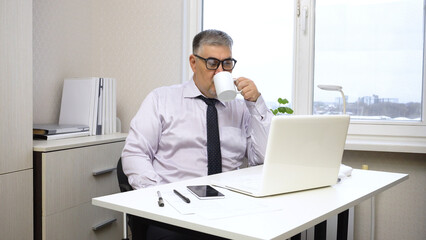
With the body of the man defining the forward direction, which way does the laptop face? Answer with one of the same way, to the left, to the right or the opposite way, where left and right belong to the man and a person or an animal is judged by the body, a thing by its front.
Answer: the opposite way

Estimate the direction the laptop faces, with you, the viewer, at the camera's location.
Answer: facing away from the viewer and to the left of the viewer

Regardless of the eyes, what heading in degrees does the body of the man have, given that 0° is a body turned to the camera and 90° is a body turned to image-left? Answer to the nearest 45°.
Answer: approximately 315°

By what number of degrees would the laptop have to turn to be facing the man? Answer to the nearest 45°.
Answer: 0° — it already faces them

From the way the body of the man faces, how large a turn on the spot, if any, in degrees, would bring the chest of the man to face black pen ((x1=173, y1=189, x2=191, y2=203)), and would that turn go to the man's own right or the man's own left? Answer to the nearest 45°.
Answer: approximately 45° to the man's own right
